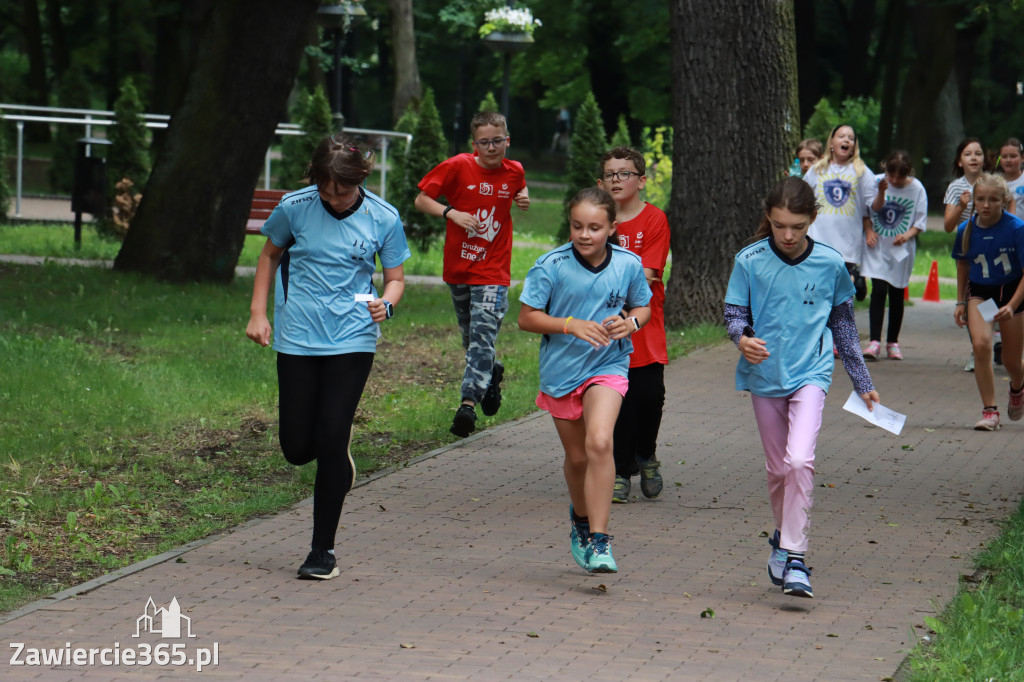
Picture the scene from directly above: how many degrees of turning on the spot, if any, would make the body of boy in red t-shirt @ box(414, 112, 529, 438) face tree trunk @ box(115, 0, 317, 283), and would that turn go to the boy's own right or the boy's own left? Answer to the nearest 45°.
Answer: approximately 180°

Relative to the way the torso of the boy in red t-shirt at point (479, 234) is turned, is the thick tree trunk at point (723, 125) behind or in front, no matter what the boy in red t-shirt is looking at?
behind

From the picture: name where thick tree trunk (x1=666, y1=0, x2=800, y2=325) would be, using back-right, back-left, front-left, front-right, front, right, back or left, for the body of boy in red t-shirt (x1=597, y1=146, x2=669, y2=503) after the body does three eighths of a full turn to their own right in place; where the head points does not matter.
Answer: front-right

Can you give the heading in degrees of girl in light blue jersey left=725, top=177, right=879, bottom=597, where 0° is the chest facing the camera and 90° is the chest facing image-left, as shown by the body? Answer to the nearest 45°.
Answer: approximately 0°

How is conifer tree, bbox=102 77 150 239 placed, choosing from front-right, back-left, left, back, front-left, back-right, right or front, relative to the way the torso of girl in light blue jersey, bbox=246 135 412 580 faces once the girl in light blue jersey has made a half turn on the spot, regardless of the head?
front

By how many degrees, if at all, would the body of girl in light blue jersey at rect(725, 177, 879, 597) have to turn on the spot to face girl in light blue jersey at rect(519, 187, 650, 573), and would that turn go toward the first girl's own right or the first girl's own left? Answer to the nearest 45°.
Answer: approximately 90° to the first girl's own right

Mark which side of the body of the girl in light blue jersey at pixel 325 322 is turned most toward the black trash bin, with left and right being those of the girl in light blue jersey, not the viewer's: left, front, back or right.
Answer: back

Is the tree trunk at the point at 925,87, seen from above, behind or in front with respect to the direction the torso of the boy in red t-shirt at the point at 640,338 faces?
behind

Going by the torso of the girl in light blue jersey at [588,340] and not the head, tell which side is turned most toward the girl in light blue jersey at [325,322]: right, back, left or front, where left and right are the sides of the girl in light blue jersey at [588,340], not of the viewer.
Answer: right

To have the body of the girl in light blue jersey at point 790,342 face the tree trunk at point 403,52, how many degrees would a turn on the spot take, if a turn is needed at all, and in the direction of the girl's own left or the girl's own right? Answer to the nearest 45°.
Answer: approximately 180°

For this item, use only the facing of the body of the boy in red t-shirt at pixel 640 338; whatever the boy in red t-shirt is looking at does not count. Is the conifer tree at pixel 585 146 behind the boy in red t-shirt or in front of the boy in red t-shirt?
behind
